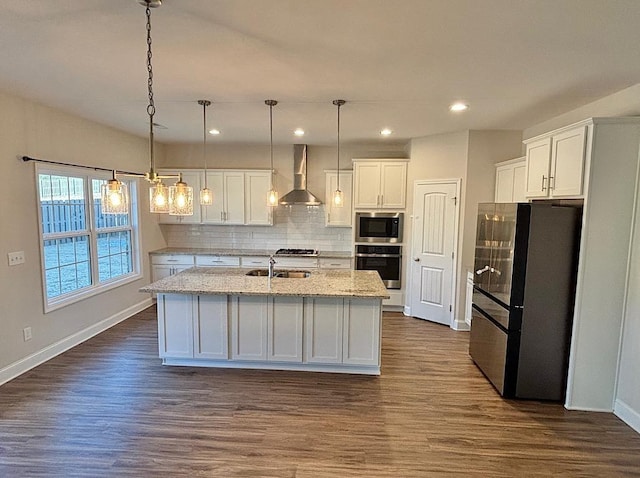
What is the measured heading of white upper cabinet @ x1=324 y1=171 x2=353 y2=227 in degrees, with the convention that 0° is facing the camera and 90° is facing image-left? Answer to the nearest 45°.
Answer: approximately 0°

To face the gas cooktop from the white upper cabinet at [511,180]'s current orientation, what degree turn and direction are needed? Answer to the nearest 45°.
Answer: approximately 45° to its right

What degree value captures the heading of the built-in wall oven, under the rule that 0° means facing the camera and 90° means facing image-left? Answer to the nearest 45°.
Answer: approximately 0°

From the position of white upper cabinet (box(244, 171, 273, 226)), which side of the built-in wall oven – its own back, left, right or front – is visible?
right

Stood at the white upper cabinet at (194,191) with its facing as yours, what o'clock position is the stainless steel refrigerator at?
The stainless steel refrigerator is roughly at 11 o'clock from the white upper cabinet.

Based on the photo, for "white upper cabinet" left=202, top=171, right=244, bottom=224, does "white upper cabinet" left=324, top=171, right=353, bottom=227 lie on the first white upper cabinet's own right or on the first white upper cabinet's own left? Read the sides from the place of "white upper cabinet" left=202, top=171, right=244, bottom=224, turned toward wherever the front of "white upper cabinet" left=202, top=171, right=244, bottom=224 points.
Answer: on the first white upper cabinet's own left

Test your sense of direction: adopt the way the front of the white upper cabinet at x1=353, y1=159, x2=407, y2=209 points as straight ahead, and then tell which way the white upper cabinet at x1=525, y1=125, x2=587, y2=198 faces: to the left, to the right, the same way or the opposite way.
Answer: to the right
